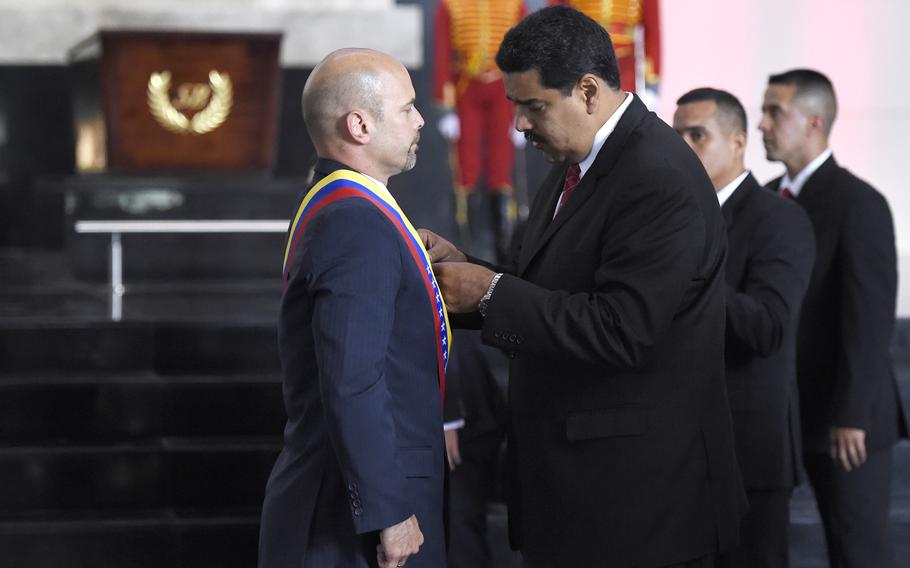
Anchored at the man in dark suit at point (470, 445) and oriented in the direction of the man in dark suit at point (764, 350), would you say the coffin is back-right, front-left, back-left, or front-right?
back-left

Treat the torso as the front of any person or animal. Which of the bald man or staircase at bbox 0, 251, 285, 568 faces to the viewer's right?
the bald man

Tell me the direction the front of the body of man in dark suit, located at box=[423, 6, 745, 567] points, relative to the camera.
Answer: to the viewer's left

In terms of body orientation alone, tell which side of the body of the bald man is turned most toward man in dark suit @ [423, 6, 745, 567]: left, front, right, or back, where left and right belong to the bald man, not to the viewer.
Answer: front

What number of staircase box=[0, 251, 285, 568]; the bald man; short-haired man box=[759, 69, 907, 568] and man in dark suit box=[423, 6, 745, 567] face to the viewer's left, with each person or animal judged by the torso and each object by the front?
2

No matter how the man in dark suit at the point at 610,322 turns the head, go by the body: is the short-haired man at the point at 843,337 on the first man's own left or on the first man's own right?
on the first man's own right

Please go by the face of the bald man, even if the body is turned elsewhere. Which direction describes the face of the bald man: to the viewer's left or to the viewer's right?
to the viewer's right

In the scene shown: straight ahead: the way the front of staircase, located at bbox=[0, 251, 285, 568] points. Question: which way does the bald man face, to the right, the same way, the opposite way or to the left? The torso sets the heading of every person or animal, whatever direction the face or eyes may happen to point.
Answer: to the left

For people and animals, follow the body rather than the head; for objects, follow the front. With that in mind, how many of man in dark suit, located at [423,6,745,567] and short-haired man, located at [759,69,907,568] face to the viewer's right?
0

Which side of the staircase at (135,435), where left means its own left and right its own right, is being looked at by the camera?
front
